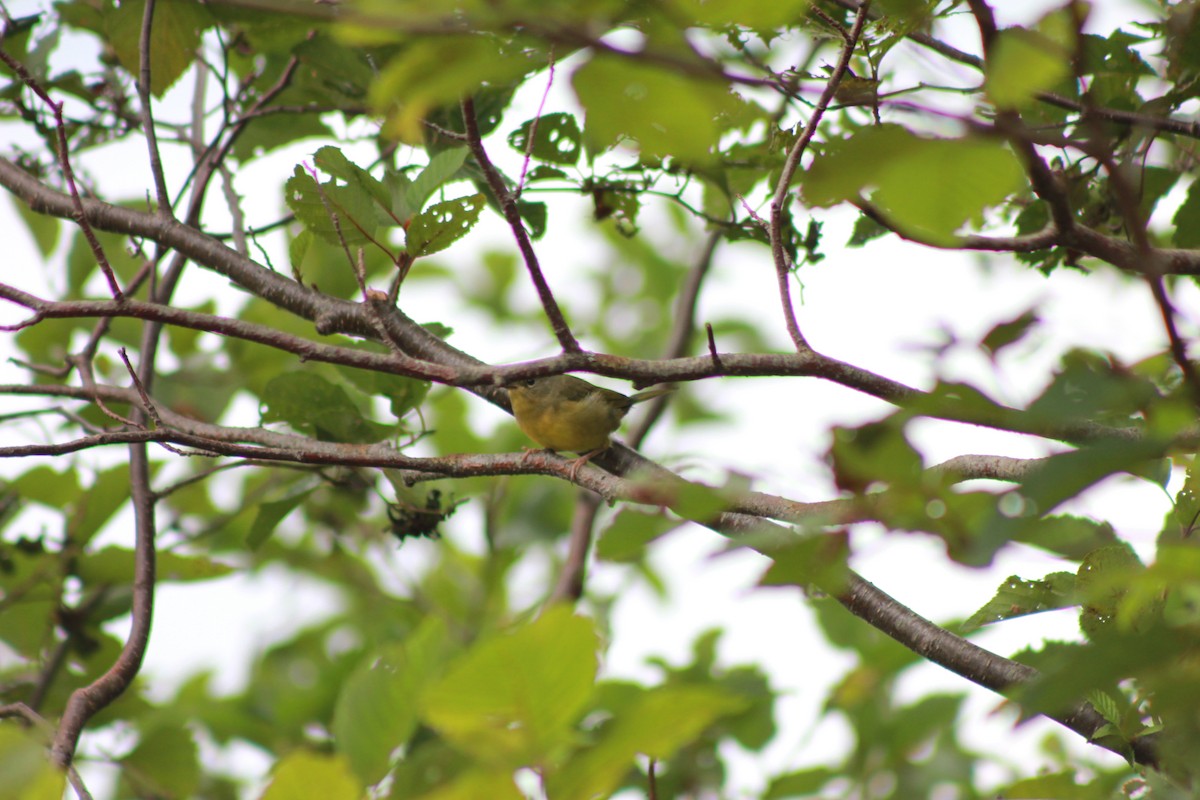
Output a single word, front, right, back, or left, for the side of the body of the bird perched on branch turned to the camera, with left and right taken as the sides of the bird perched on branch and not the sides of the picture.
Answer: left

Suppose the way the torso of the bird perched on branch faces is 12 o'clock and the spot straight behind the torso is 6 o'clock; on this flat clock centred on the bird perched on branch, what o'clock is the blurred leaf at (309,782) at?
The blurred leaf is roughly at 9 o'clock from the bird perched on branch.

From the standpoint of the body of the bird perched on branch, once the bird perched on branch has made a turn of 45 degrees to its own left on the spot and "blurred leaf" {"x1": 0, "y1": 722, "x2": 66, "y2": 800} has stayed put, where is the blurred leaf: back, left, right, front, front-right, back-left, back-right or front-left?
front-left

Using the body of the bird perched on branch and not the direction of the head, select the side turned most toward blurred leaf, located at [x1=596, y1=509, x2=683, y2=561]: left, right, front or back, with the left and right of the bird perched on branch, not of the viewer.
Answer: left

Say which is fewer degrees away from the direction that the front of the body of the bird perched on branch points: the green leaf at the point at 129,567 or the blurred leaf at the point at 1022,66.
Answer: the green leaf

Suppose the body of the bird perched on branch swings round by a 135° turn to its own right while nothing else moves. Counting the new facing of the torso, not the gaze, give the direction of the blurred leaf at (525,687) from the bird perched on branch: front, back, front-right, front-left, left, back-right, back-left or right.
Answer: back-right

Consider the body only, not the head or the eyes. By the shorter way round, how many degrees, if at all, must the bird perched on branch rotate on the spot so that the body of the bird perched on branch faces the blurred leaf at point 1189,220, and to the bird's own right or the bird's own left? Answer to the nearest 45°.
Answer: approximately 135° to the bird's own left

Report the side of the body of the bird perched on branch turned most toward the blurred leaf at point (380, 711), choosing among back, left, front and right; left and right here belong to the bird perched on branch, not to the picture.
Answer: left
